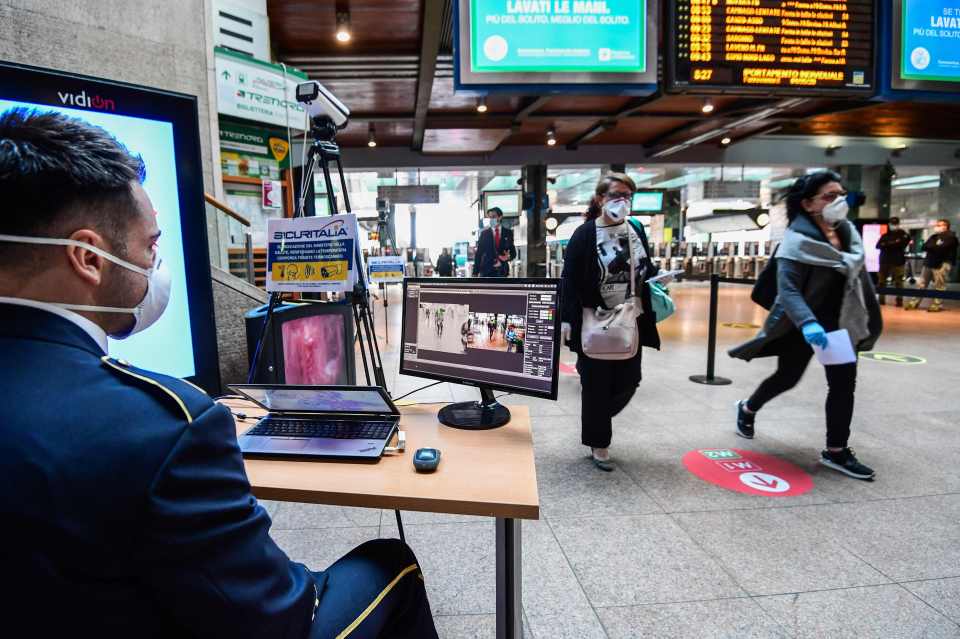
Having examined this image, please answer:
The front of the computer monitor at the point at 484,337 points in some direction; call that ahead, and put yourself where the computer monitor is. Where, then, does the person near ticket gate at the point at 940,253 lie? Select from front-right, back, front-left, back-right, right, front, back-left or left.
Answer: back

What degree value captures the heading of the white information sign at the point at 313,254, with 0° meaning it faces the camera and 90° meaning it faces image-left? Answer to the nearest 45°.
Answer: approximately 0°

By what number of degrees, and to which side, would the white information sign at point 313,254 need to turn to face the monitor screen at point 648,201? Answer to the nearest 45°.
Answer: approximately 135° to its left

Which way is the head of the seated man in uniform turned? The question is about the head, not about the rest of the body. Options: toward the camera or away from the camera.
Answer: away from the camera

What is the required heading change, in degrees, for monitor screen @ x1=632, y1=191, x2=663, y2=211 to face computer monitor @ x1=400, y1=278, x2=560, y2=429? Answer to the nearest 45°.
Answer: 0° — it already faces it

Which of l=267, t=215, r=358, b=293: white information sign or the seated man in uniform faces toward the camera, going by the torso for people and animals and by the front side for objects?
the white information sign

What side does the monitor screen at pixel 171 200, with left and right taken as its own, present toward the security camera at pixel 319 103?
left

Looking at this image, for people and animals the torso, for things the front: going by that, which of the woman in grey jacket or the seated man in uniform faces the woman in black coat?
the seated man in uniform

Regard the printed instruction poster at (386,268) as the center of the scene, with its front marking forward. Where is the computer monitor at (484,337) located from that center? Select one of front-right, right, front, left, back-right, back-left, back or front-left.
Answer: front

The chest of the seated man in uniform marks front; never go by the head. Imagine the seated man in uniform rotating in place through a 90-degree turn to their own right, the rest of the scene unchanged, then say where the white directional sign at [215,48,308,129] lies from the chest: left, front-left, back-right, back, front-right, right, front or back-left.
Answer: back-left

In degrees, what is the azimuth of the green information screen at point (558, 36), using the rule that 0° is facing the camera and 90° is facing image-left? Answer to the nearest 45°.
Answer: approximately 0°

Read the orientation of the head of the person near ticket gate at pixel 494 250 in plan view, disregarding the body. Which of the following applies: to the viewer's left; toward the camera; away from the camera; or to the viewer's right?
toward the camera

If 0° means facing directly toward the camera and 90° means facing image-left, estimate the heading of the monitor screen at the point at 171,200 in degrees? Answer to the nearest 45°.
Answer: approximately 315°

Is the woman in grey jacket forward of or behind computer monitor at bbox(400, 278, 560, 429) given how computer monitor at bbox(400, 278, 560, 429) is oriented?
behind

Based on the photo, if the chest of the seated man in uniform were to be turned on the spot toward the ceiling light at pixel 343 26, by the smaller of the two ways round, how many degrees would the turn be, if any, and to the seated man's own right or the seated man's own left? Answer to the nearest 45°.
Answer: approximately 45° to the seated man's own left

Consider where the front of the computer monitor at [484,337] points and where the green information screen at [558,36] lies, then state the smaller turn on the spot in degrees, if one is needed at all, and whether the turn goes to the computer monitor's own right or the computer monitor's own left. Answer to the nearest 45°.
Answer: approximately 135° to the computer monitor's own right

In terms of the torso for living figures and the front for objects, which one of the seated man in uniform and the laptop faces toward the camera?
the laptop

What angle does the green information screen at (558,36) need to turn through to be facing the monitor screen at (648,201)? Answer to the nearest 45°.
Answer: approximately 180°

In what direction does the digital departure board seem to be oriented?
toward the camera
